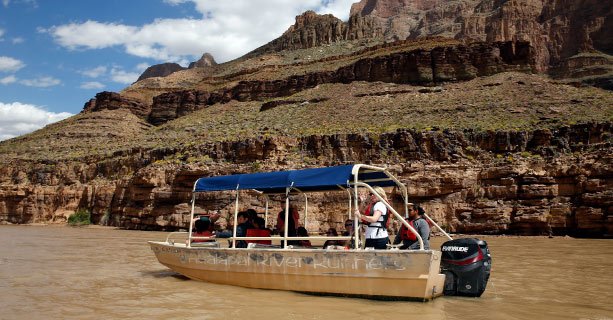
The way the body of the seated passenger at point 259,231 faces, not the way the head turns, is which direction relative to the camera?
away from the camera

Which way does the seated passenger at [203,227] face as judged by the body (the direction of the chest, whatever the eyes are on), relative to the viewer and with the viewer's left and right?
facing away from the viewer

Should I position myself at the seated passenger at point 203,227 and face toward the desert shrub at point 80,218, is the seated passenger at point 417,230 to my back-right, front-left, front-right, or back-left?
back-right

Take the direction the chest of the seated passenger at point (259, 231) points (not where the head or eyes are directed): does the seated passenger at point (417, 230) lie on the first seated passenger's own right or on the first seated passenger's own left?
on the first seated passenger's own right

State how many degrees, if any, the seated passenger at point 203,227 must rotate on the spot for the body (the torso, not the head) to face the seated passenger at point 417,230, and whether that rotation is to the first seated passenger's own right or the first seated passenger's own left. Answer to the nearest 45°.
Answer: approximately 135° to the first seated passenger's own right

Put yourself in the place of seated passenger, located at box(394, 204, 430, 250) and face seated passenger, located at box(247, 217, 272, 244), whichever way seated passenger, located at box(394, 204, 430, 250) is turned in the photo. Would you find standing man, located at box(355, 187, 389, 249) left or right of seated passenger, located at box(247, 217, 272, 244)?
left
